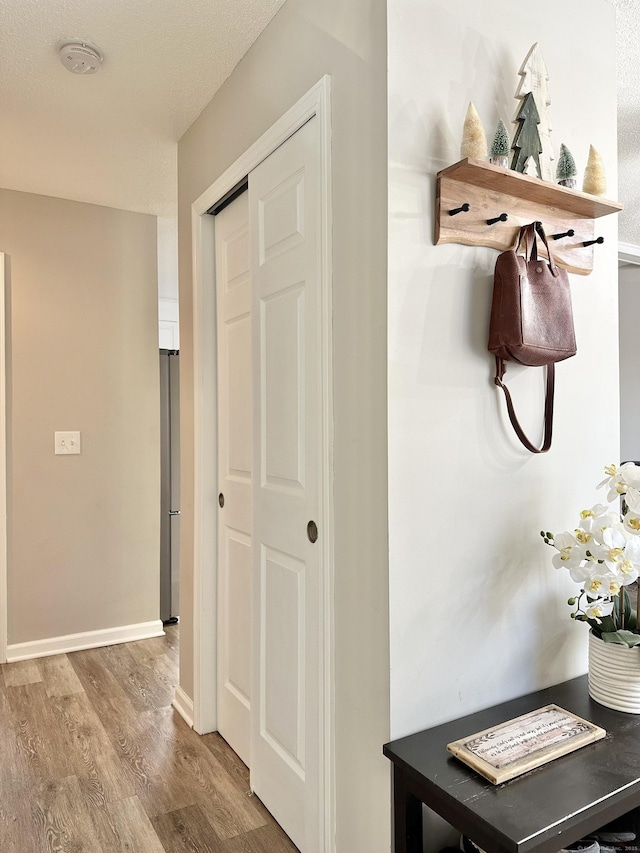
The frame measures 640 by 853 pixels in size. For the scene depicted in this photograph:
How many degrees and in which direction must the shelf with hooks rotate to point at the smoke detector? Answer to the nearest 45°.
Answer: approximately 135° to its right

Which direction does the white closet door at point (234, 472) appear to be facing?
to the viewer's left

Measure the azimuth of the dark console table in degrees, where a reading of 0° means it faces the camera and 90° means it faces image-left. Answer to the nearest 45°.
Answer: approximately 315°

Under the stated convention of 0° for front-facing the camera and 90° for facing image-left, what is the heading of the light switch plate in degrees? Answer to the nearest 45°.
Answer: approximately 0°

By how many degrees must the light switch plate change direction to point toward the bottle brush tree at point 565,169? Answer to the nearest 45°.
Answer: approximately 45° to its left

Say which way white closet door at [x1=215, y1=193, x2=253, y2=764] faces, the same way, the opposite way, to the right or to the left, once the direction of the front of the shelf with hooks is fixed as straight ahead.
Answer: to the right

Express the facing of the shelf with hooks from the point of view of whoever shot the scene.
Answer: facing the viewer and to the right of the viewer

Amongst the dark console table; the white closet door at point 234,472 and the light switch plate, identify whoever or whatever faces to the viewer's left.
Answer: the white closet door

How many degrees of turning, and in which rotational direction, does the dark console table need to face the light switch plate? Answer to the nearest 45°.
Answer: approximately 180°

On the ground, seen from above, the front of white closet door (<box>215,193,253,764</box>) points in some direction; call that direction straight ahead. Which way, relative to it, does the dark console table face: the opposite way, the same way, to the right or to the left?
to the left

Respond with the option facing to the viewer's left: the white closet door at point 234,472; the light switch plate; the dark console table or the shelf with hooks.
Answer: the white closet door

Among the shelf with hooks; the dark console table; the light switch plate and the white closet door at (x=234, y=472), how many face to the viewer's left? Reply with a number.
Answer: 1

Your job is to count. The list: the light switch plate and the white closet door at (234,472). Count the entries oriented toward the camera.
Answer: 1

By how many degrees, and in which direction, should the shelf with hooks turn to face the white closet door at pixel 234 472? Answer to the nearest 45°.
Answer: approximately 180°
